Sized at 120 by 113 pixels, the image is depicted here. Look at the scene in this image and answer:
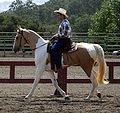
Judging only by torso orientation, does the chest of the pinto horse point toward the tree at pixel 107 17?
no

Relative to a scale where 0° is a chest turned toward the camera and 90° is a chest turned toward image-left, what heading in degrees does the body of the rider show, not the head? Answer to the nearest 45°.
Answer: approximately 90°

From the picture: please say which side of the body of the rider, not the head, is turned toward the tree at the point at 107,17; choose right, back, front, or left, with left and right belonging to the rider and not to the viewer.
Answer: right

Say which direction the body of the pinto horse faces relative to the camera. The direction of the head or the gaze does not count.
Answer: to the viewer's left

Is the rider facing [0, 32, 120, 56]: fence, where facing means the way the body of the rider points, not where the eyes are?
no

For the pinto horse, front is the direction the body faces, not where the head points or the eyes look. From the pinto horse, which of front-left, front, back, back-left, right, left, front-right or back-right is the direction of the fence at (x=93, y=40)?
right
